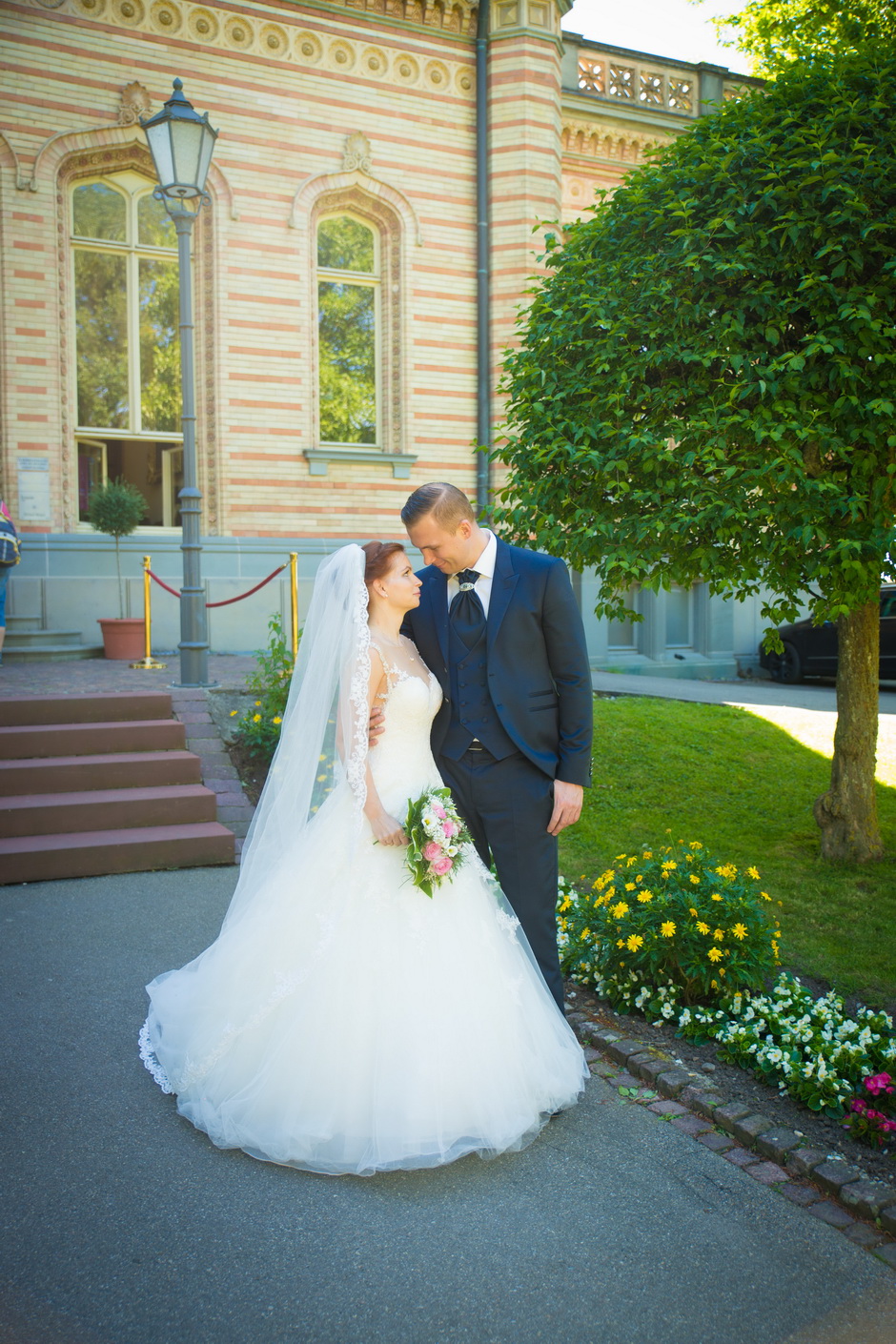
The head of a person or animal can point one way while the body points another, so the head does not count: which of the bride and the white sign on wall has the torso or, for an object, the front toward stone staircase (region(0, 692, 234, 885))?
the white sign on wall

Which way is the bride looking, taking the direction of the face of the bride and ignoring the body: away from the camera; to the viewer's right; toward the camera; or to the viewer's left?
to the viewer's right

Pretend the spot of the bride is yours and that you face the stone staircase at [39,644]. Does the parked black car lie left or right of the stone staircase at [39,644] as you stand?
right

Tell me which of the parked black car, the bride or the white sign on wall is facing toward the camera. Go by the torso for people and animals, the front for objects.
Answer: the white sign on wall

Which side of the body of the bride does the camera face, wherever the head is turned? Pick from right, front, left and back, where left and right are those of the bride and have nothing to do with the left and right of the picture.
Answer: right

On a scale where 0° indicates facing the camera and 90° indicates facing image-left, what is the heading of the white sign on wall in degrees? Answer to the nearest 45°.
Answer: approximately 0°
